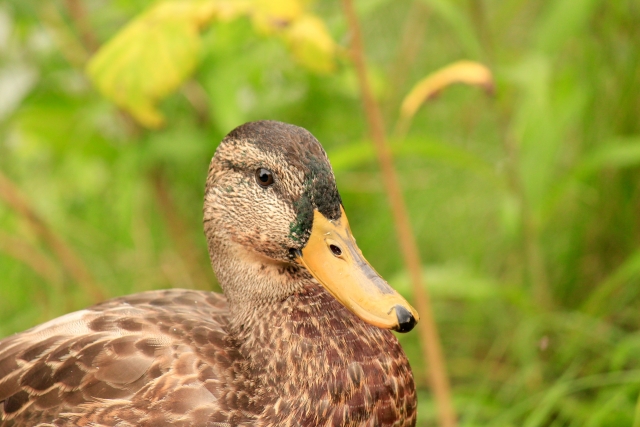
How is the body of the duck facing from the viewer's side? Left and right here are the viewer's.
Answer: facing the viewer and to the right of the viewer

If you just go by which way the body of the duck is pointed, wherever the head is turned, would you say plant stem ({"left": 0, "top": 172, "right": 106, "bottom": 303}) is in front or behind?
behind

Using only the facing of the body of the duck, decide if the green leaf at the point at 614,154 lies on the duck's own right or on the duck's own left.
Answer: on the duck's own left
